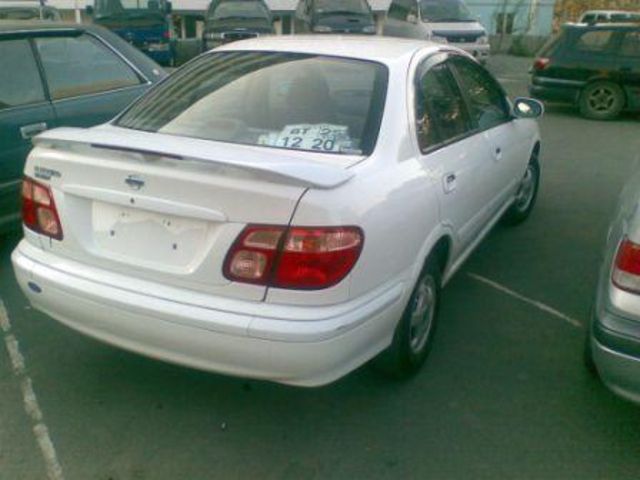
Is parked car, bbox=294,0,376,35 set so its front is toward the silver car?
yes

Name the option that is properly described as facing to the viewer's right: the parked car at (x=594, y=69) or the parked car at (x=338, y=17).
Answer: the parked car at (x=594, y=69)

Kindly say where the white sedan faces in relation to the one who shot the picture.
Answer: facing away from the viewer and to the right of the viewer

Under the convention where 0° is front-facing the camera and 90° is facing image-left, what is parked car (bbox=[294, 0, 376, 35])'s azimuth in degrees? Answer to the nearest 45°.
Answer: approximately 0°

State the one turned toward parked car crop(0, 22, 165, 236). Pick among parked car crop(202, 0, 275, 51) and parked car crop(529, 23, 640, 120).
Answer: parked car crop(202, 0, 275, 51)

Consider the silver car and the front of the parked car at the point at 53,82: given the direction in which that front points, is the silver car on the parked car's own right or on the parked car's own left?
on the parked car's own left

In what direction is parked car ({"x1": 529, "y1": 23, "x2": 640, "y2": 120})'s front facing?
to the viewer's right

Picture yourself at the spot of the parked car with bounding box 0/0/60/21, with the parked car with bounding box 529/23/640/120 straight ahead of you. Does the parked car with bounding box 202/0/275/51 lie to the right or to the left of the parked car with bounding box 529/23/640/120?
left

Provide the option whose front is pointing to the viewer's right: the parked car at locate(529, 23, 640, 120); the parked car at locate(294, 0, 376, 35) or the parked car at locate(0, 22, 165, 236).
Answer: the parked car at locate(529, 23, 640, 120)
